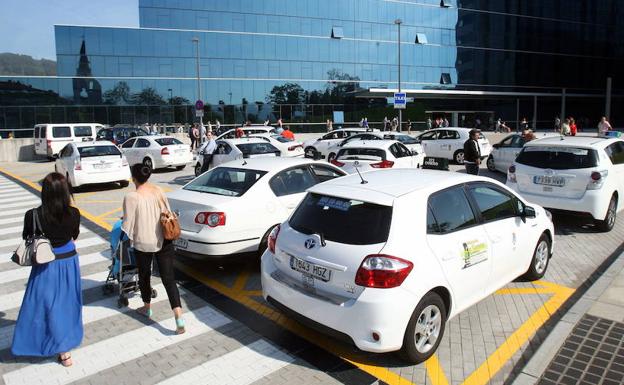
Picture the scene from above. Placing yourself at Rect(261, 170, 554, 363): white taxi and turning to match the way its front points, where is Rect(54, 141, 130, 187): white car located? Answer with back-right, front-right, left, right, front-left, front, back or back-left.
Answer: left

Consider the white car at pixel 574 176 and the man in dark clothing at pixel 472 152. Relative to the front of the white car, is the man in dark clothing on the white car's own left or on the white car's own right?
on the white car's own left

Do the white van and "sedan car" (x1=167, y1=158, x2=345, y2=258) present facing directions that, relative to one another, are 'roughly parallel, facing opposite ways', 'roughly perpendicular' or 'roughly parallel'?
roughly parallel

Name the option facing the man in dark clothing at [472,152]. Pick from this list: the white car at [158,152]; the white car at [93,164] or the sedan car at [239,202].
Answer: the sedan car

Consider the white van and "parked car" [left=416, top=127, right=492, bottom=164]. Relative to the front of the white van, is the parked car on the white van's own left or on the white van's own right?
on the white van's own right

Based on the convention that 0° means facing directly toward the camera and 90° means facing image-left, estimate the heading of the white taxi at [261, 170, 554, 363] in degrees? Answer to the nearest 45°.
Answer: approximately 225°

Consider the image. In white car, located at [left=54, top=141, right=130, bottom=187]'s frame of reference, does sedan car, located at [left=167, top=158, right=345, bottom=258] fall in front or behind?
behind

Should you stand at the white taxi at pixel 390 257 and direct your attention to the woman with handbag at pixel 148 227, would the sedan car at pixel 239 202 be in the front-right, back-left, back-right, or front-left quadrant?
front-right

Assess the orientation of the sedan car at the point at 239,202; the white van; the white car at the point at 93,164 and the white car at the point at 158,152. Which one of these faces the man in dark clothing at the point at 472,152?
the sedan car

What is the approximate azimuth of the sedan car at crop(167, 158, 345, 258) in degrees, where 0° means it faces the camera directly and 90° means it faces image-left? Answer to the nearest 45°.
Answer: approximately 225°

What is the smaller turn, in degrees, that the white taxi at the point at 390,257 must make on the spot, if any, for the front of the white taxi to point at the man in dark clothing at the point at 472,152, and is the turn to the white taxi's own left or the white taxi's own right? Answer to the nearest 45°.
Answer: approximately 45° to the white taxi's own left

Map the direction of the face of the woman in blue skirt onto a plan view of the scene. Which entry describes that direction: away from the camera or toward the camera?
away from the camera

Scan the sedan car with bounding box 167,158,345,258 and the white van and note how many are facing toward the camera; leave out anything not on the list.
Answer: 0

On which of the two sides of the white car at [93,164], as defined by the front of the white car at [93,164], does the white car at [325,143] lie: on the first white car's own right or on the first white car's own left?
on the first white car's own right
